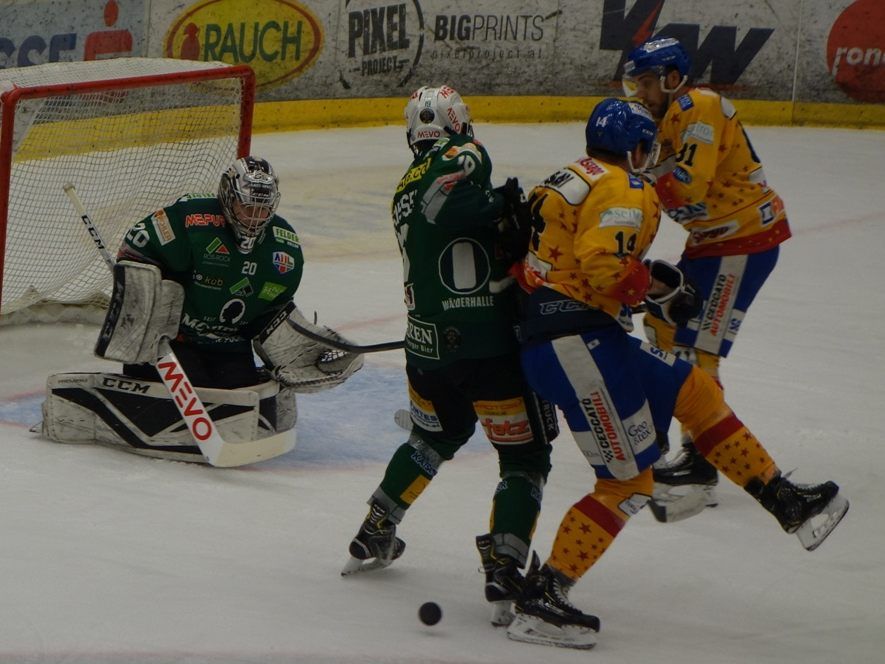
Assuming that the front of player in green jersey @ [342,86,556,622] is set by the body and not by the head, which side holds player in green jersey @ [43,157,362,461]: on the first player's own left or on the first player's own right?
on the first player's own left

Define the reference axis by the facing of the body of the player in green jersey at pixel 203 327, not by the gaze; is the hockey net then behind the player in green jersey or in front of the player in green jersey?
behind

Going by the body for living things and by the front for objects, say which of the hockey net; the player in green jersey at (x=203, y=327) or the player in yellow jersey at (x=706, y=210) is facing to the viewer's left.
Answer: the player in yellow jersey

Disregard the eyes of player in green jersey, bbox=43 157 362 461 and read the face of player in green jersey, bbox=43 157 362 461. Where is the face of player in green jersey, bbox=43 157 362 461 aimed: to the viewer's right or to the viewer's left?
to the viewer's right

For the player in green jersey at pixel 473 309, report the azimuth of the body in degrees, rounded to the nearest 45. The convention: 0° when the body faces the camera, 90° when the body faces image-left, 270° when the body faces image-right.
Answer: approximately 225°
